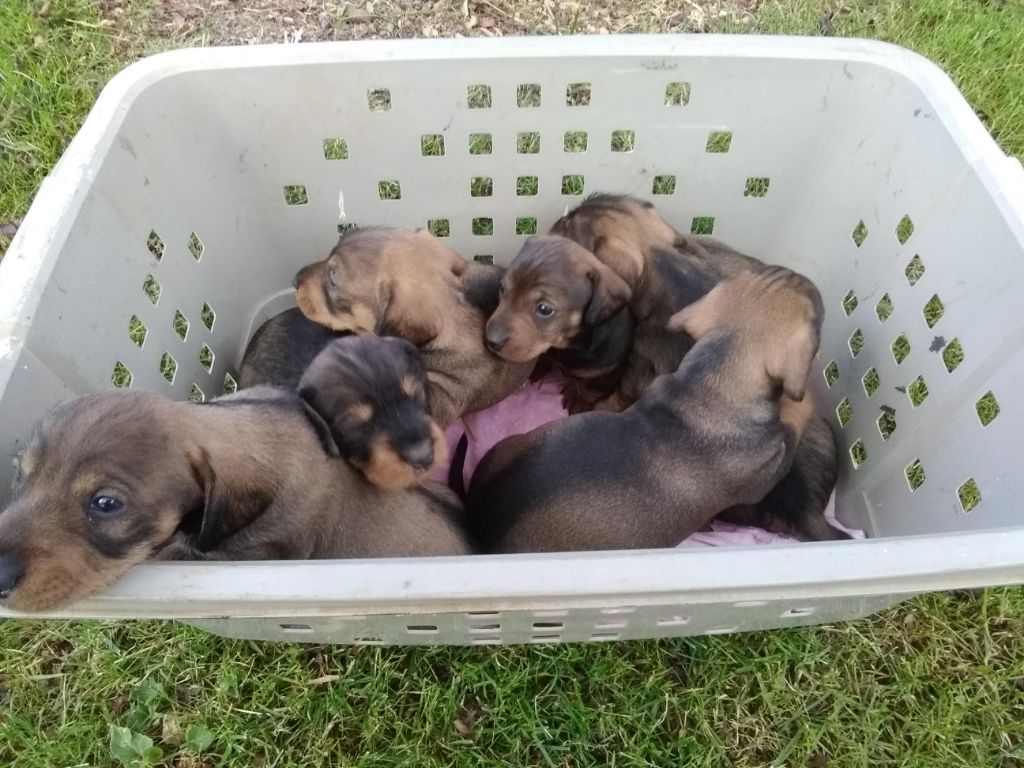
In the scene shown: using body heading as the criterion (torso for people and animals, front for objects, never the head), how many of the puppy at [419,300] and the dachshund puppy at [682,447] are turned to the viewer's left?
1

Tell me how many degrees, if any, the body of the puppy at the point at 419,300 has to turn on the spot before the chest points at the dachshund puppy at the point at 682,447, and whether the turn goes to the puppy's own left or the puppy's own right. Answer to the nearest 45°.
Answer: approximately 135° to the puppy's own left

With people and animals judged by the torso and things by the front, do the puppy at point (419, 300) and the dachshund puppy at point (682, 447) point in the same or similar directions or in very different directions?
very different directions

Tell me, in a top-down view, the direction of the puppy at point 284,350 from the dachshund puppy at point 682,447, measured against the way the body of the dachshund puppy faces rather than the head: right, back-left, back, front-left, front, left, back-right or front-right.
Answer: back-left

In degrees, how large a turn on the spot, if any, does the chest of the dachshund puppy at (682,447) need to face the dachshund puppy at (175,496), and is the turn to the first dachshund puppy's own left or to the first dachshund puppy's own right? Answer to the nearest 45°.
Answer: approximately 180°

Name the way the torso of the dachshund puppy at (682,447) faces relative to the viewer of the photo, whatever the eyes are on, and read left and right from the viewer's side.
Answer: facing away from the viewer and to the right of the viewer

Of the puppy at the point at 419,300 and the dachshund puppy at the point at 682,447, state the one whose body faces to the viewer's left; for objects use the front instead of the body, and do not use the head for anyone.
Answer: the puppy

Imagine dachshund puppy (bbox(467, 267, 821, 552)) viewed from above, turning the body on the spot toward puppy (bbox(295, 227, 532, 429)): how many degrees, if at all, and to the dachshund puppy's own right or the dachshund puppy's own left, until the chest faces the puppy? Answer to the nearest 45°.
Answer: approximately 135° to the dachshund puppy's own left

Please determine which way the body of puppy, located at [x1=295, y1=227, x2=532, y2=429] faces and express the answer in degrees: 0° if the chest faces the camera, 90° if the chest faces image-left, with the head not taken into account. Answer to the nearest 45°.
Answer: approximately 90°
